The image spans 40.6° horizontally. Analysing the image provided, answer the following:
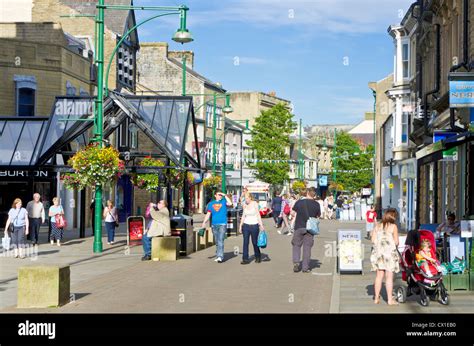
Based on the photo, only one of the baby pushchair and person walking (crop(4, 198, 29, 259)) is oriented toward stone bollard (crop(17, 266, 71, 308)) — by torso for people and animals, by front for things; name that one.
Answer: the person walking

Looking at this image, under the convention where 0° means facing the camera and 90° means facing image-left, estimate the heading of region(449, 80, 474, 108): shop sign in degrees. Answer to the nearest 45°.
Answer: approximately 0°

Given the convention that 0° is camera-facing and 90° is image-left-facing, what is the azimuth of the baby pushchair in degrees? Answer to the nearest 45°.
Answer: approximately 315°

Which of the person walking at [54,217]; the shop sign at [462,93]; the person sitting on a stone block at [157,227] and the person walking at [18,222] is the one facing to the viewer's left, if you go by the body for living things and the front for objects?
the person sitting on a stone block at [157,227]

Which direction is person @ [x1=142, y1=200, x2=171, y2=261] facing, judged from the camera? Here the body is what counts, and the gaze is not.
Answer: to the viewer's left

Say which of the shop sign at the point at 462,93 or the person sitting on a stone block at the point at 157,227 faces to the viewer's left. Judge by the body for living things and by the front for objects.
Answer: the person sitting on a stone block

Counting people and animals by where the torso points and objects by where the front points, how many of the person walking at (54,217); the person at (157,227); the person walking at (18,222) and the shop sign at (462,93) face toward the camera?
3

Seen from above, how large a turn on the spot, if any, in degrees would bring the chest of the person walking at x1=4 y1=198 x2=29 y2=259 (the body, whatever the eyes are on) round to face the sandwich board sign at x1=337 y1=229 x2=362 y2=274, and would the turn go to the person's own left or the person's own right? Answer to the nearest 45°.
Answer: approximately 45° to the person's own left

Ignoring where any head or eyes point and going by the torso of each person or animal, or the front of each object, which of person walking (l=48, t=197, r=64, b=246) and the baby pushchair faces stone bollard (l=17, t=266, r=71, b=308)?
the person walking
